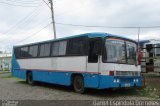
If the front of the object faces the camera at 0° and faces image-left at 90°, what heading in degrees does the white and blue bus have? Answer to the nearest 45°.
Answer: approximately 315°
